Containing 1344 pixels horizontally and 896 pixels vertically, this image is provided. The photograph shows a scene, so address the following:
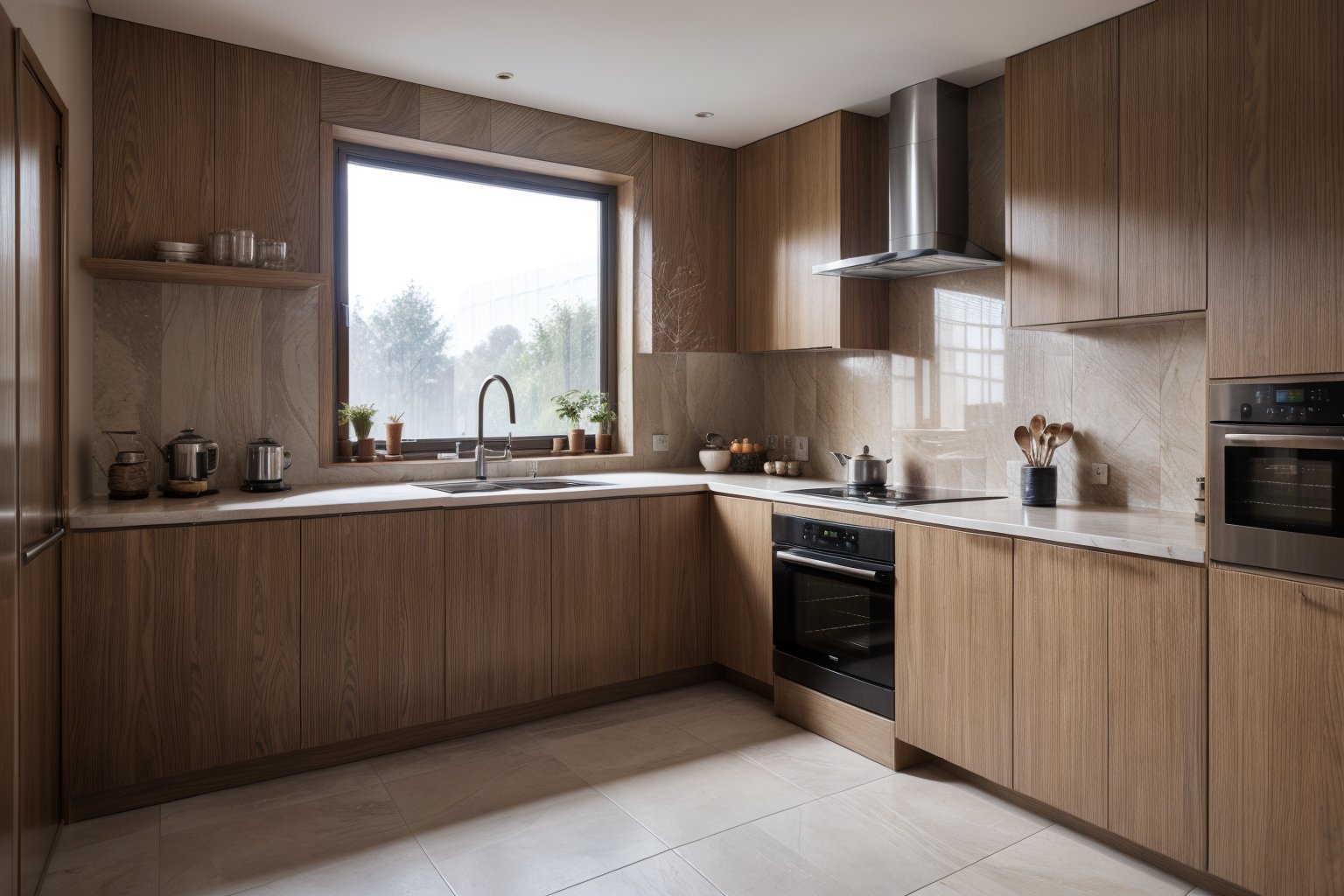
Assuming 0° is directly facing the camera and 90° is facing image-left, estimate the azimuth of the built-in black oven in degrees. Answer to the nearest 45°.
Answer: approximately 45°

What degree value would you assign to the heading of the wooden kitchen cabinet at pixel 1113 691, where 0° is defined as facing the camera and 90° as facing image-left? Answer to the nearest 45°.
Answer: approximately 45°

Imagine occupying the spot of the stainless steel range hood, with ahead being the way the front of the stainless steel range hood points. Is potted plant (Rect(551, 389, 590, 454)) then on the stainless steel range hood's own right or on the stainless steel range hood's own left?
on the stainless steel range hood's own right

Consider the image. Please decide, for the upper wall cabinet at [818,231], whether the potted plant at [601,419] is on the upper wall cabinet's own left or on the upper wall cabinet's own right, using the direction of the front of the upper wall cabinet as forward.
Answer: on the upper wall cabinet's own right

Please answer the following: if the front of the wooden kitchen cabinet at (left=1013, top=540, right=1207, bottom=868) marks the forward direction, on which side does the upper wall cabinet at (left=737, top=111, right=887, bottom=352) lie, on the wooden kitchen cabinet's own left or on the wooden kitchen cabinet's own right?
on the wooden kitchen cabinet's own right

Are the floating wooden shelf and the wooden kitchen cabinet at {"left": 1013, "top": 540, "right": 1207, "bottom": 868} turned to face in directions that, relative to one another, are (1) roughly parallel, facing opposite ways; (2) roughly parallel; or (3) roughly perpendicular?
roughly perpendicular

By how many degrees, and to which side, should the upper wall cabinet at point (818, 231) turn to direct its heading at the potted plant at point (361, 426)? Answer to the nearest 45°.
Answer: approximately 45° to its right

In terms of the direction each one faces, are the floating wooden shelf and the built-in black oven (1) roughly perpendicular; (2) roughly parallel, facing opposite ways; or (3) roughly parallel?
roughly perpendicular

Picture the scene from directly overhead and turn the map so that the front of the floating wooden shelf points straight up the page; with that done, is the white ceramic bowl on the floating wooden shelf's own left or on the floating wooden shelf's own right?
on the floating wooden shelf's own left

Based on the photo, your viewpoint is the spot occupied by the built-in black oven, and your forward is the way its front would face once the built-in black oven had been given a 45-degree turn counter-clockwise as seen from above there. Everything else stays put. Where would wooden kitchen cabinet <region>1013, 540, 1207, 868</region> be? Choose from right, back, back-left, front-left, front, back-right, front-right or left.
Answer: front-left

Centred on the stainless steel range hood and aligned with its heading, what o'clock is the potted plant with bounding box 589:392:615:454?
The potted plant is roughly at 2 o'clock from the stainless steel range hood.
